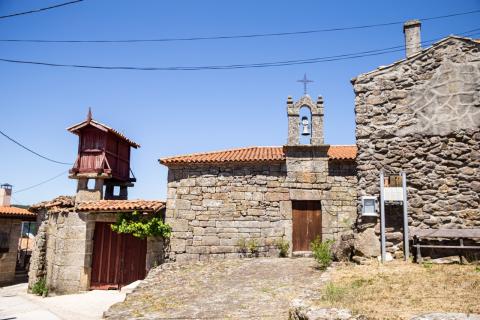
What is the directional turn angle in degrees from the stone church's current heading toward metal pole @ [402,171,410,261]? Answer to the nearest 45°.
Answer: approximately 45° to its left

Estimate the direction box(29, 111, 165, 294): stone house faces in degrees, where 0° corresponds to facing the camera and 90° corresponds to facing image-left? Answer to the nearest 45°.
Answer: approximately 315°

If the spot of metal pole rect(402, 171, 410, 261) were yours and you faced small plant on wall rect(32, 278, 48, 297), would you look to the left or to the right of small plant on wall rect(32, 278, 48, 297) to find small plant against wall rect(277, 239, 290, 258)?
right

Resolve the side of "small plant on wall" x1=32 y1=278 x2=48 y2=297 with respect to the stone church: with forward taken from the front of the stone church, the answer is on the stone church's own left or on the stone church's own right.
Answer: on the stone church's own right
